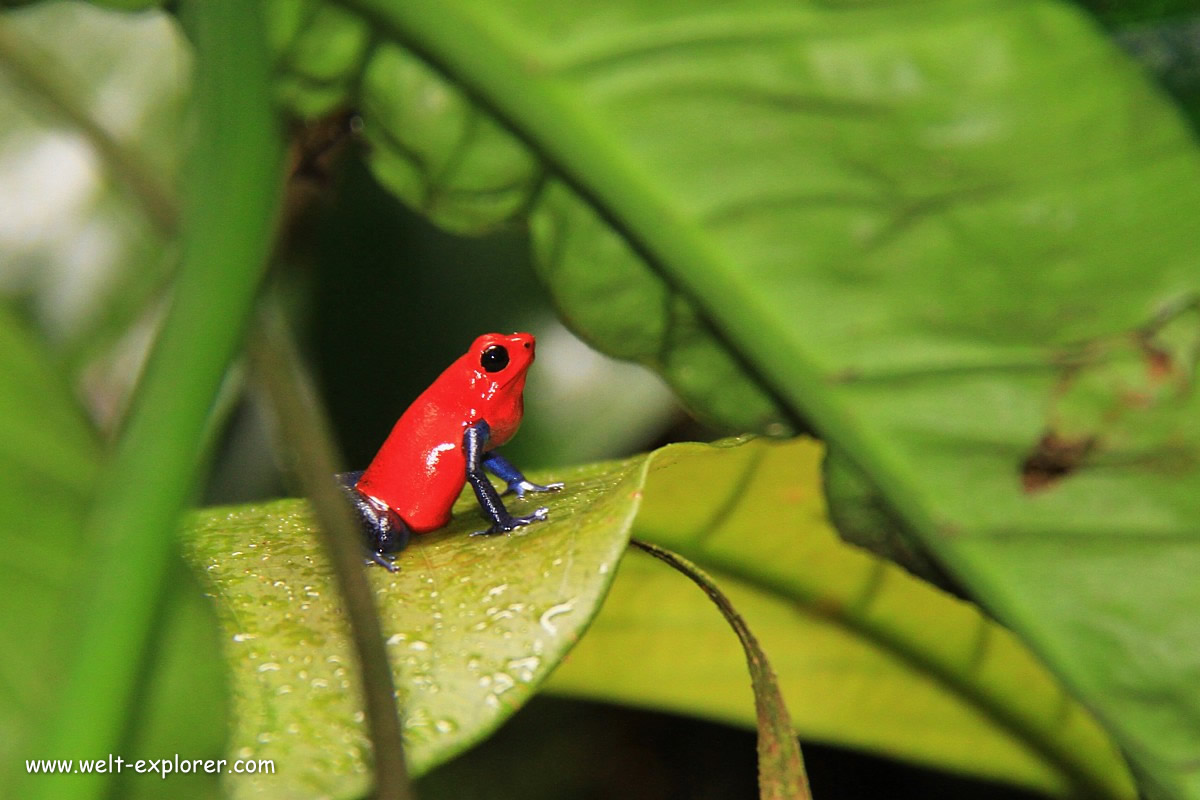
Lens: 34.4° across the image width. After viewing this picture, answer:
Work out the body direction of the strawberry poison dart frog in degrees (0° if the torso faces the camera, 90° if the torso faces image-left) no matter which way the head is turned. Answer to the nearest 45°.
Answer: approximately 270°
